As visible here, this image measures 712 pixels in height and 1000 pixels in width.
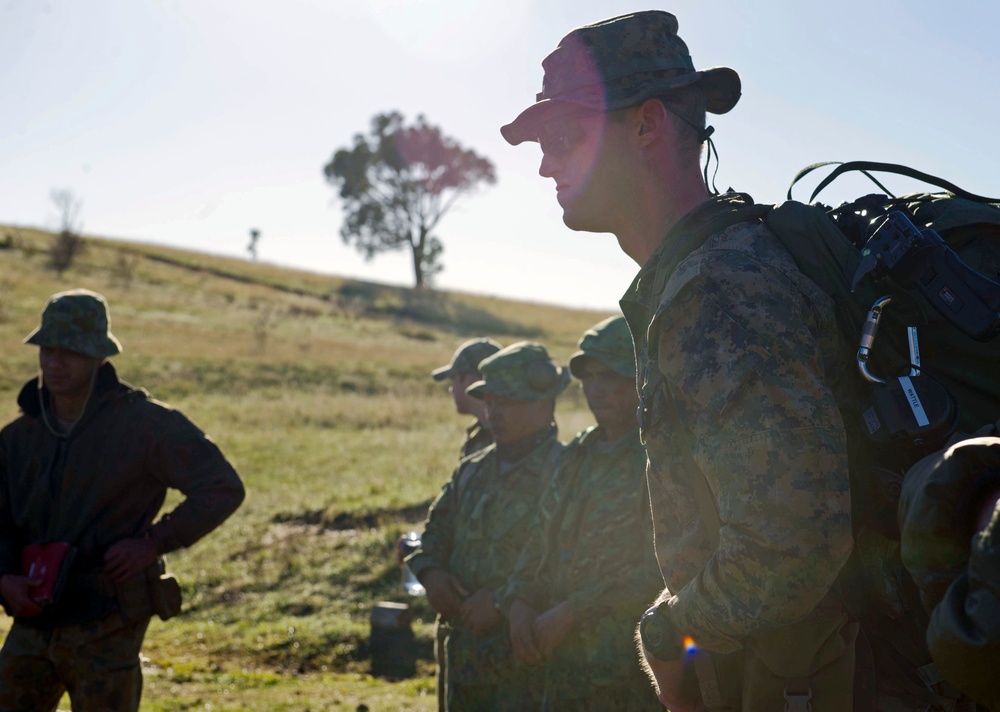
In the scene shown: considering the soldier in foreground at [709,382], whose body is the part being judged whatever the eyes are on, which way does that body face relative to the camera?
to the viewer's left

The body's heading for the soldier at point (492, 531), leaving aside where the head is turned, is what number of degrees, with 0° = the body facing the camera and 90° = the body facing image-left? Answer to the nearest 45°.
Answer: approximately 45°

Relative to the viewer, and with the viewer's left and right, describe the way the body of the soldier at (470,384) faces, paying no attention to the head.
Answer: facing to the left of the viewer

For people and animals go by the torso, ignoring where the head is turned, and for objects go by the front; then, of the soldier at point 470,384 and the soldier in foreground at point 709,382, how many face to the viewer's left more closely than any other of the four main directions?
2

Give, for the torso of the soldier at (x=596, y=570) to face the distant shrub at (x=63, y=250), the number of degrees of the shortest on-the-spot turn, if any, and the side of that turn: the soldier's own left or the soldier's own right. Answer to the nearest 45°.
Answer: approximately 90° to the soldier's own right

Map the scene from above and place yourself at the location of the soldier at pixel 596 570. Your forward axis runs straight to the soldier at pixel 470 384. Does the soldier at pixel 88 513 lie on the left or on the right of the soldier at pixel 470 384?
left

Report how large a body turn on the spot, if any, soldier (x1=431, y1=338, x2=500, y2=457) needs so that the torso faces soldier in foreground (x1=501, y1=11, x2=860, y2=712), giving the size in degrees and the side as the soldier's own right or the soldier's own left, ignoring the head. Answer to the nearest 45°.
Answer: approximately 90° to the soldier's own left

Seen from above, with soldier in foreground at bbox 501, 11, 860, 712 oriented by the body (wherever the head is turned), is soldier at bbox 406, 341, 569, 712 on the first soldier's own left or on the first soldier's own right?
on the first soldier's own right

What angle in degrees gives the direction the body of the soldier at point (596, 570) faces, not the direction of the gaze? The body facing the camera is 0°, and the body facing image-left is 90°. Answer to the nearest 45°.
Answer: approximately 45°

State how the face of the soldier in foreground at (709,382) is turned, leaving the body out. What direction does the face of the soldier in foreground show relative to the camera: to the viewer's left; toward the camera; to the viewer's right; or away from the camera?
to the viewer's left

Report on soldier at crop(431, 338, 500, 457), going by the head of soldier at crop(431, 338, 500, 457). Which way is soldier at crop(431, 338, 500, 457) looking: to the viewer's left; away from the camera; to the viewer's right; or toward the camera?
to the viewer's left

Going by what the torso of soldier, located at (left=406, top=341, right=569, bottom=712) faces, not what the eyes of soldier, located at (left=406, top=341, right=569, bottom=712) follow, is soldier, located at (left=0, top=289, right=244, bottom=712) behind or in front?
in front

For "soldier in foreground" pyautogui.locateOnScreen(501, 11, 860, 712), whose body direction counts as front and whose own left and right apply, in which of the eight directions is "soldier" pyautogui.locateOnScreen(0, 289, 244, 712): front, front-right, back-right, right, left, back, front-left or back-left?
front-right

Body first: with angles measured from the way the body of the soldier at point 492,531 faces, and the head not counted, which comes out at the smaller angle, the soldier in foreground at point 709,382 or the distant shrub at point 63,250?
the soldier in foreground
